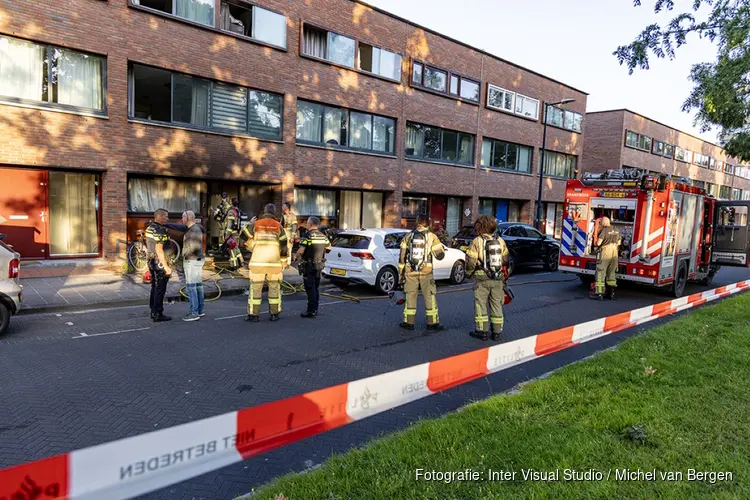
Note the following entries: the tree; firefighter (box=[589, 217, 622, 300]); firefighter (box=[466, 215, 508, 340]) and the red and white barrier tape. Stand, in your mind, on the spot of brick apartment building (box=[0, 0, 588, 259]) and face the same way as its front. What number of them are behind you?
0

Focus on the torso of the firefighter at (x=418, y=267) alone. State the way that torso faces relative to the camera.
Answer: away from the camera

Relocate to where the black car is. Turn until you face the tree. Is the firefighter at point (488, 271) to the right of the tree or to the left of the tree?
right

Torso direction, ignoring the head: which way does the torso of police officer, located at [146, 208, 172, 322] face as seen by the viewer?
to the viewer's right

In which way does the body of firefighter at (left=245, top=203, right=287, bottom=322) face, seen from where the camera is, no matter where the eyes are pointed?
away from the camera

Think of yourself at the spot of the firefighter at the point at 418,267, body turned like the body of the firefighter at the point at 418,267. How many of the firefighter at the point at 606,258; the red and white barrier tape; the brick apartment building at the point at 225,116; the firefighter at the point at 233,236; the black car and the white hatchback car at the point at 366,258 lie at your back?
1

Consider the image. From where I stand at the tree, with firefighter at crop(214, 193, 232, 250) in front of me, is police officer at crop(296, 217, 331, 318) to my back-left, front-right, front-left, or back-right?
front-left

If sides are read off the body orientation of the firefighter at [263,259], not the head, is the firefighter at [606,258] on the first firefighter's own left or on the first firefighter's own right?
on the first firefighter's own right

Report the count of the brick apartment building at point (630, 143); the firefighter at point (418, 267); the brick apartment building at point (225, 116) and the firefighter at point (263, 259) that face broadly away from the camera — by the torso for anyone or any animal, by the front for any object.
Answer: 2

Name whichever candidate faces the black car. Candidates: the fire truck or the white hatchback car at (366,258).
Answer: the white hatchback car

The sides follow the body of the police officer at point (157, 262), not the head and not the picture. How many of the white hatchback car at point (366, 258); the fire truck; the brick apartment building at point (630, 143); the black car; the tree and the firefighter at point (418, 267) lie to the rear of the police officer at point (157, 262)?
0

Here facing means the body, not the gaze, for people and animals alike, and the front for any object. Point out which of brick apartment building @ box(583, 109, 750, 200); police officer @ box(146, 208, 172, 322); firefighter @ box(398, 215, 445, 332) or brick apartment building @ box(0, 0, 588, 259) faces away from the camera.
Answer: the firefighter

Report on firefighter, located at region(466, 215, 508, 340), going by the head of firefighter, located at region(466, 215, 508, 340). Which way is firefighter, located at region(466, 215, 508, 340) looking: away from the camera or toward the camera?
away from the camera
